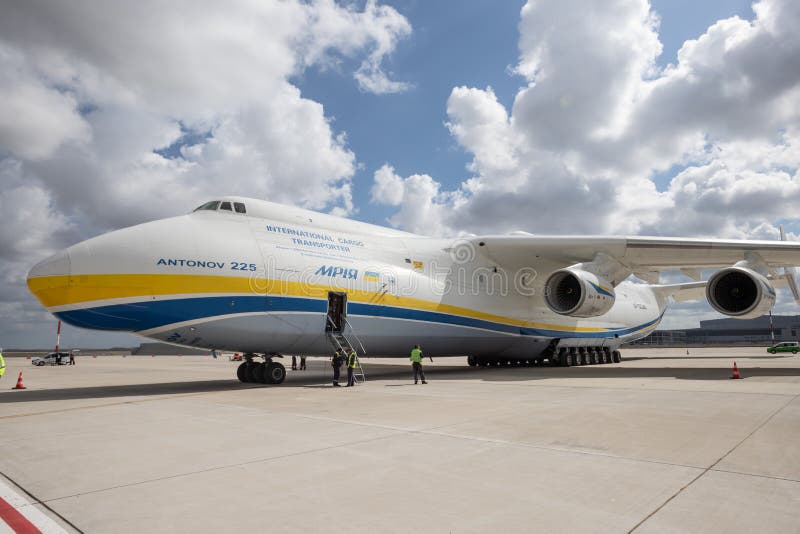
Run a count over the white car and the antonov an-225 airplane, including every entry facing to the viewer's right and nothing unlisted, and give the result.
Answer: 0

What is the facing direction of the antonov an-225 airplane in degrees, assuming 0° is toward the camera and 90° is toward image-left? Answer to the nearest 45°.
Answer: approximately 45°

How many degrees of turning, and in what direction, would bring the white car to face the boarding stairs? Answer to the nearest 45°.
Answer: approximately 90° to its left

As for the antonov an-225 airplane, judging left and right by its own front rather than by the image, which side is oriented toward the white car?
right

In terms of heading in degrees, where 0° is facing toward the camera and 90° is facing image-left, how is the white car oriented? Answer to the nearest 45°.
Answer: approximately 90°

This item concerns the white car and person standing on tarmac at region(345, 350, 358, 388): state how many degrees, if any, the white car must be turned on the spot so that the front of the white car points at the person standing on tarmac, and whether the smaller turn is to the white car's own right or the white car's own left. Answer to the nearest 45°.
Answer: approximately 90° to the white car's own left

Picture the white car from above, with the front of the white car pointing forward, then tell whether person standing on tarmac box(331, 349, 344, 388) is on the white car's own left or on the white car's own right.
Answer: on the white car's own left
